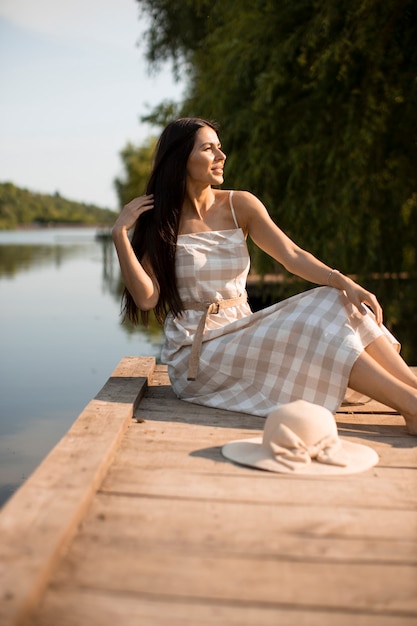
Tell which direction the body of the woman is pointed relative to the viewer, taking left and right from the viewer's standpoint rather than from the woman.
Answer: facing the viewer and to the right of the viewer
